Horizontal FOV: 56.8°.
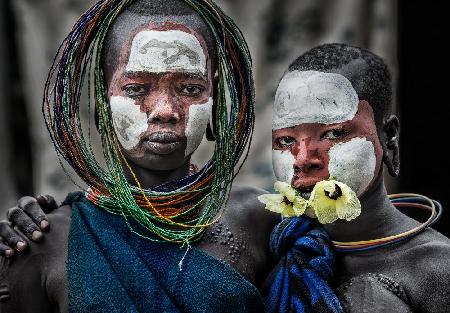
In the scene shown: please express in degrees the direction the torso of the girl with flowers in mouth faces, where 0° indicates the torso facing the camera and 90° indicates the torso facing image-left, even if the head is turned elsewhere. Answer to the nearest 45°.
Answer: approximately 45°
